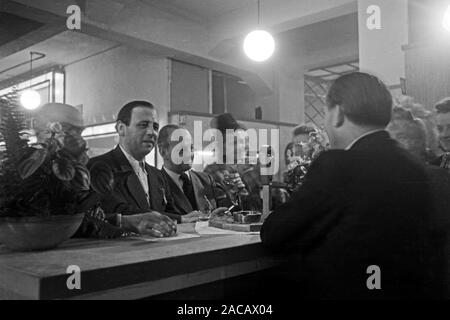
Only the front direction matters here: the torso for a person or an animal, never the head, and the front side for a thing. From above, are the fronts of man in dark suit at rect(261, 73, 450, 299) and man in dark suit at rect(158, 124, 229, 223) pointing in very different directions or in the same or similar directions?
very different directions

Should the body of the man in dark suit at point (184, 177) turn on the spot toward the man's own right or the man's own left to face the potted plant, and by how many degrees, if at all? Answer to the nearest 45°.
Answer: approximately 45° to the man's own right

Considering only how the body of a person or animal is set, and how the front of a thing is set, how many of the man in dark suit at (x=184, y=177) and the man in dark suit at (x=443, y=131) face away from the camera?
0

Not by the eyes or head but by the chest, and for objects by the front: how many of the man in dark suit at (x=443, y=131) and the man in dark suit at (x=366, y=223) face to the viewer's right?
0

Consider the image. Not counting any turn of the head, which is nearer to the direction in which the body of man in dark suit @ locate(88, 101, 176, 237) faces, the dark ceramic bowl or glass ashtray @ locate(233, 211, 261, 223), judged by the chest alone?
the glass ashtray

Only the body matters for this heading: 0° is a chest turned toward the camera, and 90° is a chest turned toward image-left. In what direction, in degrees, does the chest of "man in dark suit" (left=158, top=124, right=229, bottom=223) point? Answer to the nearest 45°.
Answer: approximately 315°

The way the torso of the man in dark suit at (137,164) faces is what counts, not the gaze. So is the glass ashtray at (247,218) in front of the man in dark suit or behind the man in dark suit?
in front

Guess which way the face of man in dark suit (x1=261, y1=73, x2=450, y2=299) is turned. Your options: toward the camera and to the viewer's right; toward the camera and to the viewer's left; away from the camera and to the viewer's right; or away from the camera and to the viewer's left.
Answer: away from the camera and to the viewer's left
